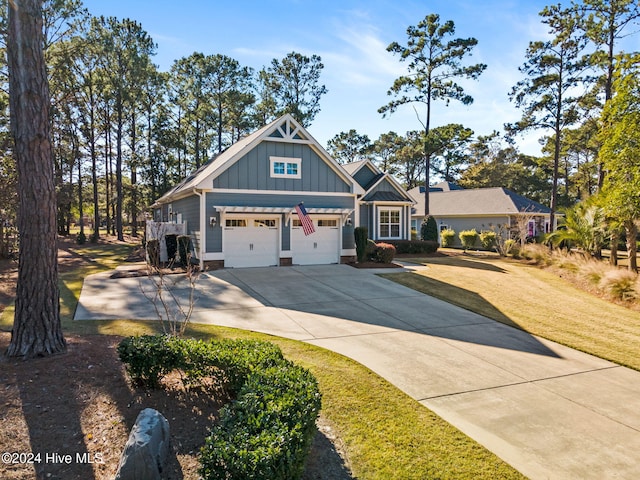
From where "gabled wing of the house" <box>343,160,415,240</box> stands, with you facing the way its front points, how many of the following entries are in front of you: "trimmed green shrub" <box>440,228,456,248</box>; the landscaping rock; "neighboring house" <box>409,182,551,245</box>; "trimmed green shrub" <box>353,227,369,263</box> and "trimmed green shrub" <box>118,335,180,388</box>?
3

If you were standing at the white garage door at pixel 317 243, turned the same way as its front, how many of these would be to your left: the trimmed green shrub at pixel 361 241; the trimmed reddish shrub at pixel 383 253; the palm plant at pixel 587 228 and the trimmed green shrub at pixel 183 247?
3

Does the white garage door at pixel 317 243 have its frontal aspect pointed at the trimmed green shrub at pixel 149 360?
yes

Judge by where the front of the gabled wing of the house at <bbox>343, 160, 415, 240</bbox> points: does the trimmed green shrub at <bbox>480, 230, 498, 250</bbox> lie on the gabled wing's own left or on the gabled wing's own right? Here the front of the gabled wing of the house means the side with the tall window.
on the gabled wing's own left

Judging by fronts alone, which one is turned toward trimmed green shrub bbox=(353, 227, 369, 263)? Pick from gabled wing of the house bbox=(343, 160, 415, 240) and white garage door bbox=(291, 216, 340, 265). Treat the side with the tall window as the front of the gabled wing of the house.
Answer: the gabled wing of the house

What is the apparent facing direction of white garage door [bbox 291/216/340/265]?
toward the camera

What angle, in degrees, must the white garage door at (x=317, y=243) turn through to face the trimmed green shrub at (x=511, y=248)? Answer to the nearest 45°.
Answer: approximately 135° to its left

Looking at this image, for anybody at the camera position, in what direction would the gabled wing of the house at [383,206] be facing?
facing the viewer

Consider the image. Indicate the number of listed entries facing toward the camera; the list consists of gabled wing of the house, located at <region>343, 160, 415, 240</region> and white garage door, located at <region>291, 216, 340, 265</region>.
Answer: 2

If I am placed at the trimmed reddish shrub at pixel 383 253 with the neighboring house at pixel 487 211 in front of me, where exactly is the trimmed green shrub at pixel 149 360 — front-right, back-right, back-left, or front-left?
back-right

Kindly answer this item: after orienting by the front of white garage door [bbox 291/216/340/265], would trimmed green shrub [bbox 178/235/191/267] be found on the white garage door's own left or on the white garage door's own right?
on the white garage door's own right
